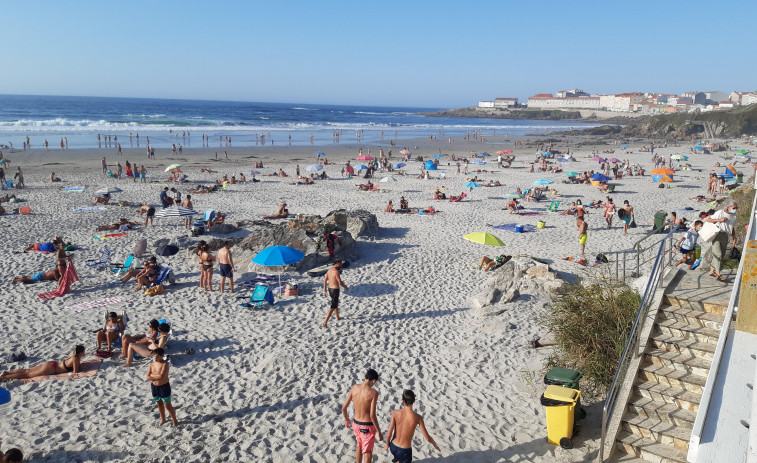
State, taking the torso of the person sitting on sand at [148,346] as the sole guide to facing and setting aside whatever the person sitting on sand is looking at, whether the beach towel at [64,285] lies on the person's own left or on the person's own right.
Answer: on the person's own right

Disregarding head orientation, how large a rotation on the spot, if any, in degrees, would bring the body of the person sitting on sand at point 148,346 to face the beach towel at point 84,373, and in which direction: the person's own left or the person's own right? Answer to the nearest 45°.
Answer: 0° — they already face it

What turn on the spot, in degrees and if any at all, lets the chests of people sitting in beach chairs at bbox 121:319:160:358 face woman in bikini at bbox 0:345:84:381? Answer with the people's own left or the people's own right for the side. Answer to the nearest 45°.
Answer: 0° — they already face them

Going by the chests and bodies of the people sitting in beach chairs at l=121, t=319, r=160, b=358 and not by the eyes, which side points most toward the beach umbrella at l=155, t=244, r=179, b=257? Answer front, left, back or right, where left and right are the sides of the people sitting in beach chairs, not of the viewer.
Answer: right

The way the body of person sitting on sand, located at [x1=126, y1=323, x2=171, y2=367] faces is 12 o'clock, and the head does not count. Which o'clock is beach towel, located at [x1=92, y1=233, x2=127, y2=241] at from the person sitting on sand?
The beach towel is roughly at 3 o'clock from the person sitting on sand.

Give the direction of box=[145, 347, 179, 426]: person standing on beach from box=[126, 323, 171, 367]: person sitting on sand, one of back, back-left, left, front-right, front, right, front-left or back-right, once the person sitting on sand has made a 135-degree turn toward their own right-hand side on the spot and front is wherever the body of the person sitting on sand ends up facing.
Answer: back-right

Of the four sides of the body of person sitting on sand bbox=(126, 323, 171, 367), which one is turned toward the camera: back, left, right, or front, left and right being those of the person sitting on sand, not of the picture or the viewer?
left

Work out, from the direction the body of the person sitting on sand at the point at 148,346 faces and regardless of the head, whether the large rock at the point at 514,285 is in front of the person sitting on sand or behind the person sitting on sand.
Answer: behind

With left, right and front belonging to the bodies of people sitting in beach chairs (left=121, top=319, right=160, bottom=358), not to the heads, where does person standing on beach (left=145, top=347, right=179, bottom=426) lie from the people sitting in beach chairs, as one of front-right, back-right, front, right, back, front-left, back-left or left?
left

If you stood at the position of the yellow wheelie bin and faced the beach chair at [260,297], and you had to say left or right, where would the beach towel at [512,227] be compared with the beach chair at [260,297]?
right

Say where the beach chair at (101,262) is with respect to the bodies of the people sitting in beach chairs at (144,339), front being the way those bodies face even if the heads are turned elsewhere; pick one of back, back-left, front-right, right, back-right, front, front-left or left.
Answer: right

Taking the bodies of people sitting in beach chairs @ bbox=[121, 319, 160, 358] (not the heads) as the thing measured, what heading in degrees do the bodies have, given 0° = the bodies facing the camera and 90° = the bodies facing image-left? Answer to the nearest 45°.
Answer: approximately 90°

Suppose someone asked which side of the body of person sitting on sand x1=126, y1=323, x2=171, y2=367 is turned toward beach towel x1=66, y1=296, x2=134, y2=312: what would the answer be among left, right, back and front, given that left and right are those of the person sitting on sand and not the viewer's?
right
